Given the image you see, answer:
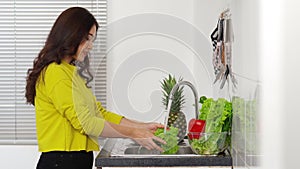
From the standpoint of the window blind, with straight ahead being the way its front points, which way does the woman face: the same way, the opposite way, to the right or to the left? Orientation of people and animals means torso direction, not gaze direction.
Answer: to the left

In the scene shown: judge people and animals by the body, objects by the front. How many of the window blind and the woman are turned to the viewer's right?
1

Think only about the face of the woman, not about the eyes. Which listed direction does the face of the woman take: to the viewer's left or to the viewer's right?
to the viewer's right

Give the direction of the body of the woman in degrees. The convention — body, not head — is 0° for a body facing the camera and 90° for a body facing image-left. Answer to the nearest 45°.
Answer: approximately 270°

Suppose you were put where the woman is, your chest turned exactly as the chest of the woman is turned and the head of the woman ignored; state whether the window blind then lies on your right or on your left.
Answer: on your left

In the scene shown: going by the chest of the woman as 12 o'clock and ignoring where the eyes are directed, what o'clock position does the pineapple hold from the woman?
The pineapple is roughly at 12 o'clock from the woman.

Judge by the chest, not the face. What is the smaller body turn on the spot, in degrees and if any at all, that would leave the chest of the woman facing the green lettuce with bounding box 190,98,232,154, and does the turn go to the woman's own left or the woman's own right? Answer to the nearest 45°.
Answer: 0° — they already face it

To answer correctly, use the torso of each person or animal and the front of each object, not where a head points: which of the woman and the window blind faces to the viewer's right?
the woman
